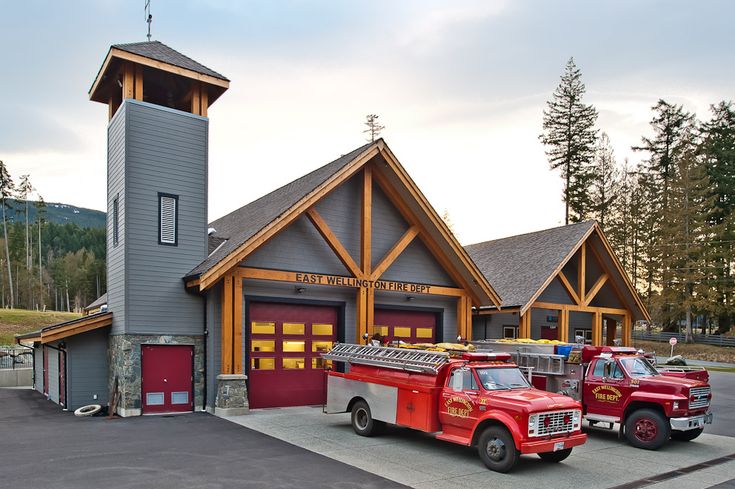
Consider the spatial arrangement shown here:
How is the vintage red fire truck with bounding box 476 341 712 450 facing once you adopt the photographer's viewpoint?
facing the viewer and to the right of the viewer

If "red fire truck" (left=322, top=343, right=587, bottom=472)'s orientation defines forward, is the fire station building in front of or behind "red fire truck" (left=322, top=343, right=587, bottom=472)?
behind

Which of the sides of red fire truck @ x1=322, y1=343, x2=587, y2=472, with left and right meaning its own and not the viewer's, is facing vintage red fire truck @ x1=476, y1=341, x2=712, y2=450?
left

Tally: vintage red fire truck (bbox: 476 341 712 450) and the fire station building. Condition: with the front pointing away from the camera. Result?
0

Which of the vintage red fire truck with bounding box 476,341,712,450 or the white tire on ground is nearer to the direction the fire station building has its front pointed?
the vintage red fire truck

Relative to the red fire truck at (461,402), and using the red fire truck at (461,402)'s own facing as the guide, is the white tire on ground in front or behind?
behind

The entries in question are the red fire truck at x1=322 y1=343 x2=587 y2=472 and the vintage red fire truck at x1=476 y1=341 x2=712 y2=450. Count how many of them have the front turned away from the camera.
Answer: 0

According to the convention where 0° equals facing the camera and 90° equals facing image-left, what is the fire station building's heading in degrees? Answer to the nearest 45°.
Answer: approximately 315°

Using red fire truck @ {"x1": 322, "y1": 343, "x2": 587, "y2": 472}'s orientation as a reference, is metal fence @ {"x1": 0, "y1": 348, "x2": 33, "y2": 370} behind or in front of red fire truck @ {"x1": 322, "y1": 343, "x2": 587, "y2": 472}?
behind
